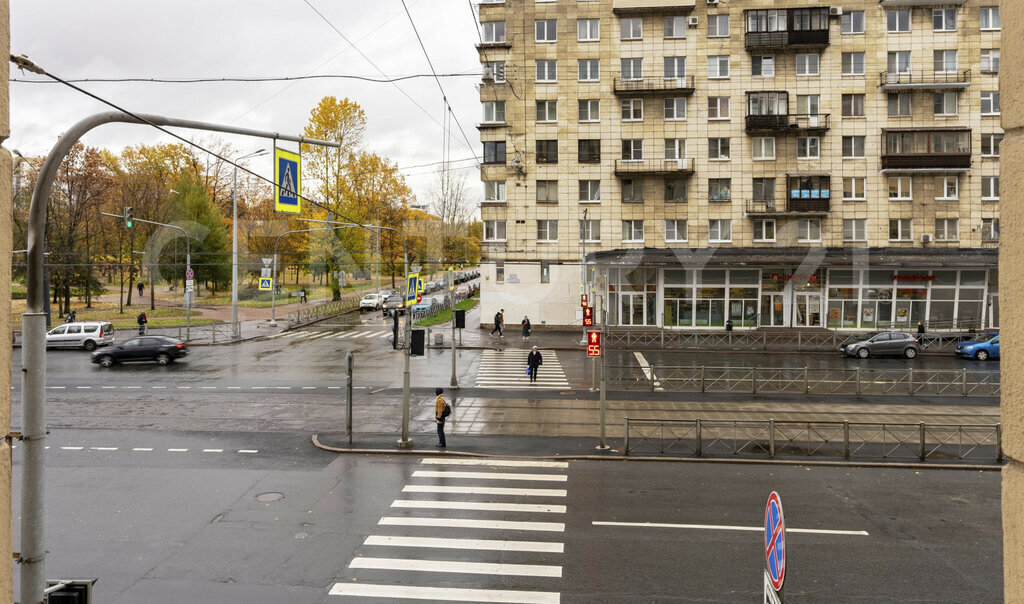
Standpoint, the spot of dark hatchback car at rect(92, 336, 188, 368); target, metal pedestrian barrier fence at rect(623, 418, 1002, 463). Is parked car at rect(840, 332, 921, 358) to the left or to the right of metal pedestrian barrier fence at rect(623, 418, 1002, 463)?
left

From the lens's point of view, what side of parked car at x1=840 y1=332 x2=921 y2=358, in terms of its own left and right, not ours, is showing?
left

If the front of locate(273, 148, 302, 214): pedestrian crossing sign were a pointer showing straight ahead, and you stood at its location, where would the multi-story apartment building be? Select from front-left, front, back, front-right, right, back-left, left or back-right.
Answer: left

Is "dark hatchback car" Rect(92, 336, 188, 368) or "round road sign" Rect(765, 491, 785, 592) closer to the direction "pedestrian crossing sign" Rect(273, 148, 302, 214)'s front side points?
the round road sign

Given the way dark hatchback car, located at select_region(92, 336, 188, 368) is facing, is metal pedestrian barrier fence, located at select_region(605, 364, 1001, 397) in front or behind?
behind

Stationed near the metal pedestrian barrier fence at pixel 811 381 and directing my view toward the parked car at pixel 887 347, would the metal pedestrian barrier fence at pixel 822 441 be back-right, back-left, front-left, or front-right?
back-right

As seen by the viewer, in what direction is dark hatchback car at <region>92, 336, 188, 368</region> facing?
to the viewer's left

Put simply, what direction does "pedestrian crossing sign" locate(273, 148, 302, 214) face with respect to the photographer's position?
facing the viewer and to the right of the viewer

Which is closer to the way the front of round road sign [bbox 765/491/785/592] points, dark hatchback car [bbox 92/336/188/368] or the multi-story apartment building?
the dark hatchback car
